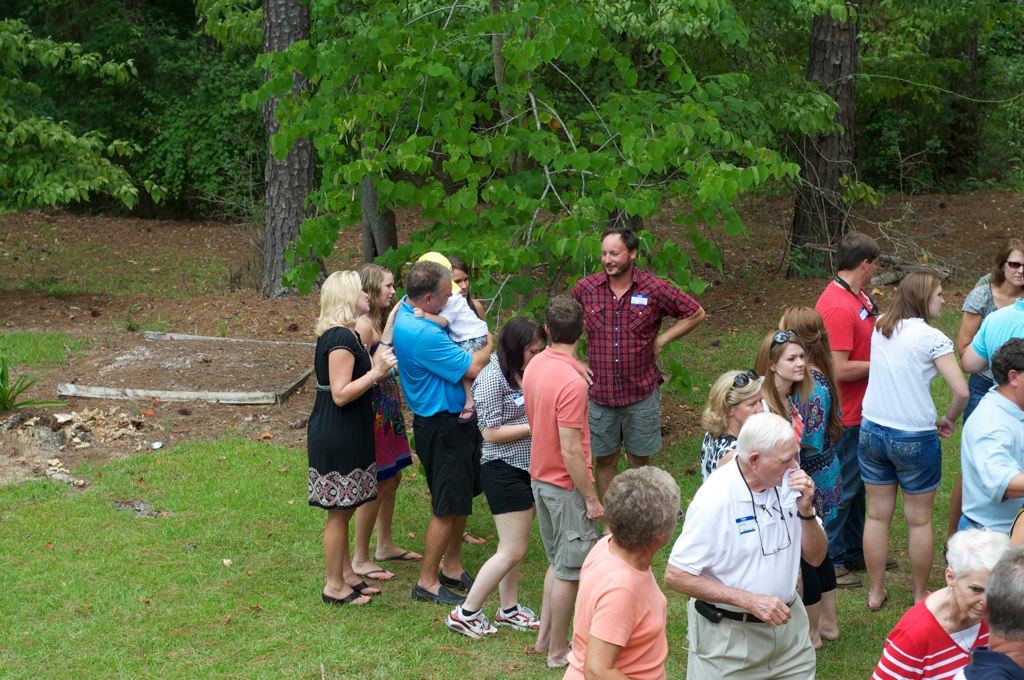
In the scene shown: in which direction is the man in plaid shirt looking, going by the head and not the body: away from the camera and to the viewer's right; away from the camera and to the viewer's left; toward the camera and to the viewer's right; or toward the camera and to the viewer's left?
toward the camera and to the viewer's left

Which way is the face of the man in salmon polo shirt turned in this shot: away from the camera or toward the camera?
away from the camera

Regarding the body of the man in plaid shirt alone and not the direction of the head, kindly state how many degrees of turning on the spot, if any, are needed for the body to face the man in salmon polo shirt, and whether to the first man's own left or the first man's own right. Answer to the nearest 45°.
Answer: approximately 45° to the first man's own left

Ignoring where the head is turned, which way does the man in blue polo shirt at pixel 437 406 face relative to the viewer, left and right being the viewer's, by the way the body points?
facing to the right of the viewer

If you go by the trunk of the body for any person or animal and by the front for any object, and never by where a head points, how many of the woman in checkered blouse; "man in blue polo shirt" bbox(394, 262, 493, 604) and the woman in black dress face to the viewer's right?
3

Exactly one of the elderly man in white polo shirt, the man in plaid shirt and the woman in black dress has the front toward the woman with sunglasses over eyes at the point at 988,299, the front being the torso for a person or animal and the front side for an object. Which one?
the woman in black dress

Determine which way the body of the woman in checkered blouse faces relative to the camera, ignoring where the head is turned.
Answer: to the viewer's right

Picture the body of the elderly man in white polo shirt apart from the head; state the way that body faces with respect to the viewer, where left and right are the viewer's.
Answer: facing the viewer and to the right of the viewer

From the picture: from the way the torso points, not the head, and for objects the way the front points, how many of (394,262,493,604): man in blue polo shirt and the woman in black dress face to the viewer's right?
2

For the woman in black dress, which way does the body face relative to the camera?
to the viewer's right

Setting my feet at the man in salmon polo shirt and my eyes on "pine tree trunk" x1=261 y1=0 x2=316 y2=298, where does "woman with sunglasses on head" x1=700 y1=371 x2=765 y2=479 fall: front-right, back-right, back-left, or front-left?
back-right

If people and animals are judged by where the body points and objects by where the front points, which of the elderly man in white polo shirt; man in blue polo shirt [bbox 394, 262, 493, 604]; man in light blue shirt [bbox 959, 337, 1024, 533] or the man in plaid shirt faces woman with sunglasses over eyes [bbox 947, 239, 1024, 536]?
the man in blue polo shirt

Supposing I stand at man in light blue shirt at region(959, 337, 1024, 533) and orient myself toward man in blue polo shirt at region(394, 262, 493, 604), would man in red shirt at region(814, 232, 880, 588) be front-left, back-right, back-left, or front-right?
front-right
